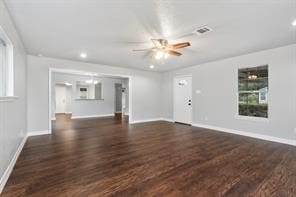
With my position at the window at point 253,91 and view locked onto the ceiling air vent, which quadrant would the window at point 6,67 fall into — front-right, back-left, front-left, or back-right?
front-right

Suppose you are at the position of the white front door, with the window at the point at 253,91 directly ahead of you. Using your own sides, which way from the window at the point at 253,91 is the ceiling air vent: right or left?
right

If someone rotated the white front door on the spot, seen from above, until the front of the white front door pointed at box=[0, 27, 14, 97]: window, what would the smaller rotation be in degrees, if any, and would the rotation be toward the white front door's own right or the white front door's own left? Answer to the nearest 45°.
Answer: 0° — it already faces it

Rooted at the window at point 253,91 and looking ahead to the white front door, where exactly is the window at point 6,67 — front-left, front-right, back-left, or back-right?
front-left

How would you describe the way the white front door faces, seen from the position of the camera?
facing the viewer and to the left of the viewer

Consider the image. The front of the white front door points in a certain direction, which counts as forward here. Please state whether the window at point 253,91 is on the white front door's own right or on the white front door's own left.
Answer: on the white front door's own left

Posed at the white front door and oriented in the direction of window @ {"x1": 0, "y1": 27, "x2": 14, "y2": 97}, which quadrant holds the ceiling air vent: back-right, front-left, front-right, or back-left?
front-left

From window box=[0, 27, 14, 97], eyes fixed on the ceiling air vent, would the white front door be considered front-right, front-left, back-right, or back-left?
front-left

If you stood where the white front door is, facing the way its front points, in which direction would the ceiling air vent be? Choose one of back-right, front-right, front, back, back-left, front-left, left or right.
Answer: front-left

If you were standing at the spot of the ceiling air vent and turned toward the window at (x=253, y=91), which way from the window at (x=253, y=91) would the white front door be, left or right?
left
